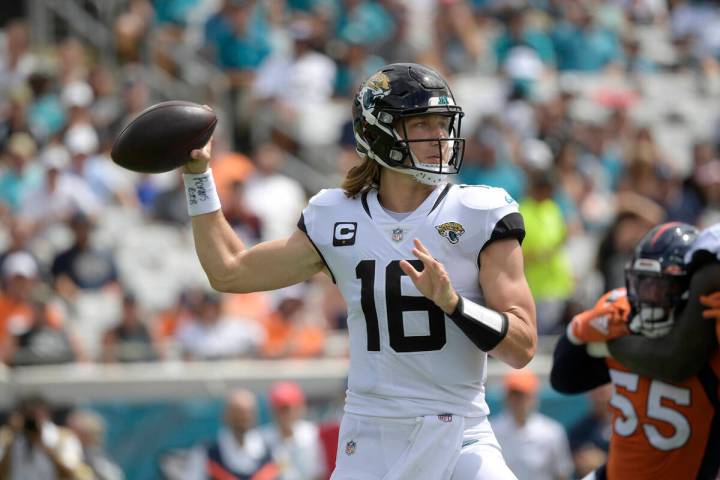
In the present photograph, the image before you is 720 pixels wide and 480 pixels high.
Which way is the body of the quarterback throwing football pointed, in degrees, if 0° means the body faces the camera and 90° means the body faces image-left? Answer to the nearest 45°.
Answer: approximately 0°

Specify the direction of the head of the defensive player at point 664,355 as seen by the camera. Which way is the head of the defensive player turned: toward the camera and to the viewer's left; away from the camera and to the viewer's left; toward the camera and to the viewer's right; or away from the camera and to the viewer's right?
toward the camera and to the viewer's left

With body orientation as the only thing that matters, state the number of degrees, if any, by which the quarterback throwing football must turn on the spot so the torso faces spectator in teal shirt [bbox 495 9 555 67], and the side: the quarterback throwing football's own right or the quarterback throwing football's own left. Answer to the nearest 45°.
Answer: approximately 180°

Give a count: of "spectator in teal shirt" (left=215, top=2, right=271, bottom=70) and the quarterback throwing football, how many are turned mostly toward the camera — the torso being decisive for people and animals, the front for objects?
2

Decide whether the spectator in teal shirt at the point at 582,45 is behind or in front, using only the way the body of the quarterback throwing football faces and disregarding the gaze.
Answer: behind

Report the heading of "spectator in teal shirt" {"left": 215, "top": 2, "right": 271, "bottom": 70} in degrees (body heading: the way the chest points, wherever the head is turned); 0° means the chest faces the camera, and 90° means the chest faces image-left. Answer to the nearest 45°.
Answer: approximately 0°

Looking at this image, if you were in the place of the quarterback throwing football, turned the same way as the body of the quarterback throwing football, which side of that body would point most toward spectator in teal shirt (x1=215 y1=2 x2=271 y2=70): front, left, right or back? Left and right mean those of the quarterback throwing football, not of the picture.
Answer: back
